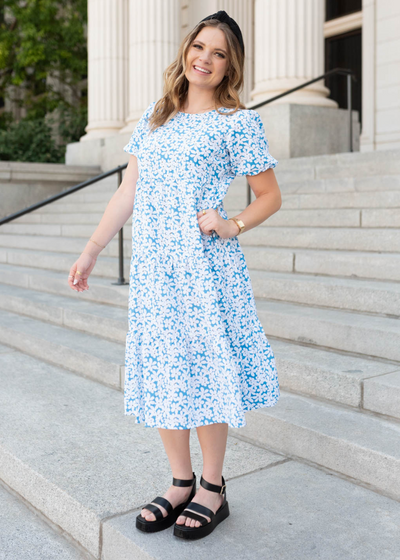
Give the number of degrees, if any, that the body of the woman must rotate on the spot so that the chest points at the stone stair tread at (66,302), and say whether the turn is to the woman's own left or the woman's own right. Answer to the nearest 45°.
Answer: approximately 135° to the woman's own right

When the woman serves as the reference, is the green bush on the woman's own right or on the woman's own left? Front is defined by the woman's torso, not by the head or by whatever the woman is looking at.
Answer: on the woman's own right

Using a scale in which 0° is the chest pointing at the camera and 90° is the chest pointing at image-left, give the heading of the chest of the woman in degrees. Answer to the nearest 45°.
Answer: approximately 45°

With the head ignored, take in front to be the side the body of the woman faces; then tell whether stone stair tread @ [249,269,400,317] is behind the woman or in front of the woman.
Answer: behind

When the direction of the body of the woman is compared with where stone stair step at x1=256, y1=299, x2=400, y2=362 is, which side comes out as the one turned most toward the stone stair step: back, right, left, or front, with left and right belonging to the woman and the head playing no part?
back

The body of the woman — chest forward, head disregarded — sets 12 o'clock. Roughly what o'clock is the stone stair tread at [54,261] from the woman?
The stone stair tread is roughly at 4 o'clock from the woman.

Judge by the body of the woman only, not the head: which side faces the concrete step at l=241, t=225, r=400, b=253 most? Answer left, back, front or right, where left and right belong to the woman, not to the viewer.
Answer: back
